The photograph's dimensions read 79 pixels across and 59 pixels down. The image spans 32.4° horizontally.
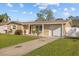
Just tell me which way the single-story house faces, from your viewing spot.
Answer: facing the viewer and to the left of the viewer
